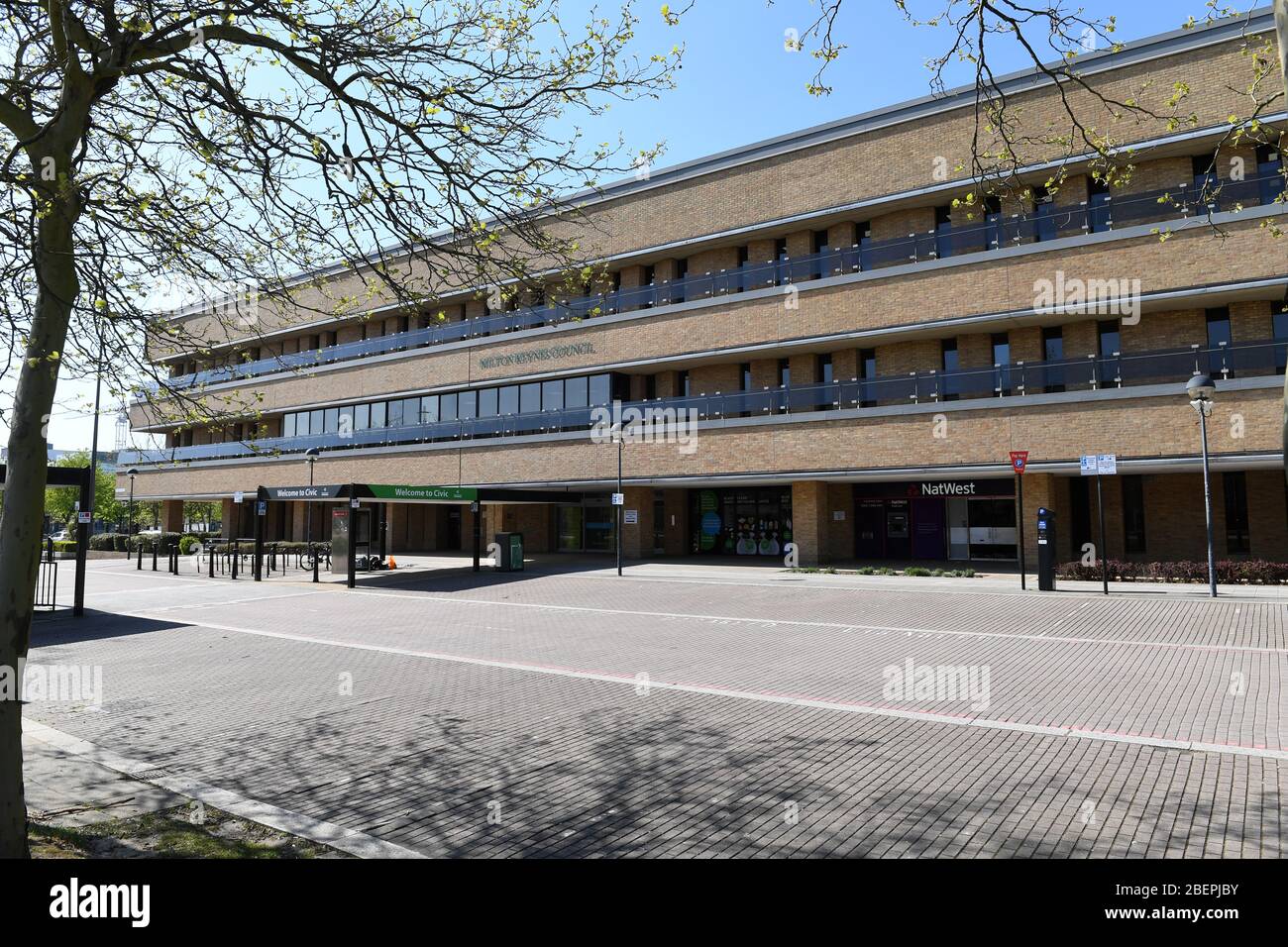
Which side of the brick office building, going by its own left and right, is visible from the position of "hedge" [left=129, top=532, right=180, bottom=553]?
right

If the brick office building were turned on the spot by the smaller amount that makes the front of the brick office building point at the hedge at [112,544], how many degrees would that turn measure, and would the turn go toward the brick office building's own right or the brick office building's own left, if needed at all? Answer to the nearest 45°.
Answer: approximately 90° to the brick office building's own right

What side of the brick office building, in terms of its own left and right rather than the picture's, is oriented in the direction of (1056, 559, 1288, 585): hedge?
left

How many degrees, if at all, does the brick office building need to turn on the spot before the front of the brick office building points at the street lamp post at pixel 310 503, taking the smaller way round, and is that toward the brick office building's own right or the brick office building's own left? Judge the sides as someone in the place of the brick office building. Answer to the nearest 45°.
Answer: approximately 45° to the brick office building's own right

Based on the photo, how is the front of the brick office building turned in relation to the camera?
facing the viewer and to the left of the viewer
